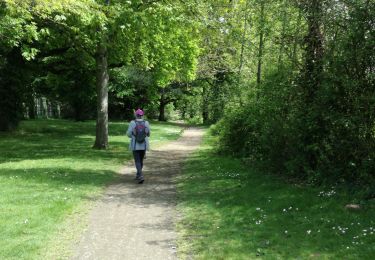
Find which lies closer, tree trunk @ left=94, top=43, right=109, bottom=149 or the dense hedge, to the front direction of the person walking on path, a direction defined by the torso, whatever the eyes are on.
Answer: the tree trunk

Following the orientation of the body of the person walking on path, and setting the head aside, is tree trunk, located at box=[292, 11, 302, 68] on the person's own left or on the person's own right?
on the person's own right

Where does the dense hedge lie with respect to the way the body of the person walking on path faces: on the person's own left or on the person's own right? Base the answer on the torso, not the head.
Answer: on the person's own right

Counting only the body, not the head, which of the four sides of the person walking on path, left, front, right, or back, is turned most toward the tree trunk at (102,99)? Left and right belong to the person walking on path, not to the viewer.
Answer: front

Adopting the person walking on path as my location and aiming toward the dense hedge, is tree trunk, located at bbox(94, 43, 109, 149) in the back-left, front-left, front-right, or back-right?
back-left

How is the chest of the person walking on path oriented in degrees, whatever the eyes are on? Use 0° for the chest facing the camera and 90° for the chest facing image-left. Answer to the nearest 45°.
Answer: approximately 180°

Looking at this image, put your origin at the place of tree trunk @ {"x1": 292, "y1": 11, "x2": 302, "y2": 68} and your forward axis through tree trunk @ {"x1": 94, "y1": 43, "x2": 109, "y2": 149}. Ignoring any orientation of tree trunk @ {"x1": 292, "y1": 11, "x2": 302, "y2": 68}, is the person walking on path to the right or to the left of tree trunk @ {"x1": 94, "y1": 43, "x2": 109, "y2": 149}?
left
